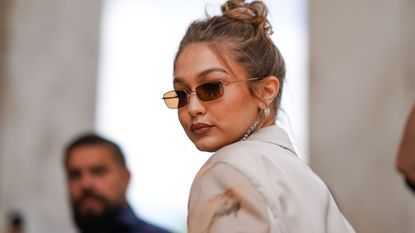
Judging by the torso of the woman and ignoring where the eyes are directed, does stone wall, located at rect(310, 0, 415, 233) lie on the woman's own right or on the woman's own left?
on the woman's own right

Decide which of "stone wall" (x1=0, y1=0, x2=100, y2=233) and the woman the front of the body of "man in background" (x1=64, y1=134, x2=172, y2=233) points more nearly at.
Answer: the woman

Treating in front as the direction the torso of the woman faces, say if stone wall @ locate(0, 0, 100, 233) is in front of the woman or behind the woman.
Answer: in front

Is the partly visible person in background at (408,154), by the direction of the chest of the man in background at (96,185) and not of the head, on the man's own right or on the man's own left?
on the man's own left

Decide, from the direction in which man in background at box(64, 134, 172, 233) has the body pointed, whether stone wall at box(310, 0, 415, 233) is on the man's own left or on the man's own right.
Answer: on the man's own left

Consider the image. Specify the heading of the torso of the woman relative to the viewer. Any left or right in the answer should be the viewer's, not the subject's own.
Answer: facing away from the viewer and to the left of the viewer

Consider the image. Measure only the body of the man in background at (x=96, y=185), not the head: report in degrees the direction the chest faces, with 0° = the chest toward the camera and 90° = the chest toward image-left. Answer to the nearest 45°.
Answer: approximately 45°
